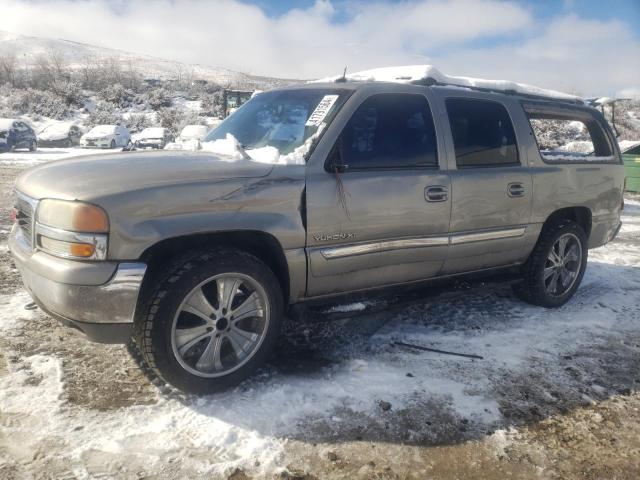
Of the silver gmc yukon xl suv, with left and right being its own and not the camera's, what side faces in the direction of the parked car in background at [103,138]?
right

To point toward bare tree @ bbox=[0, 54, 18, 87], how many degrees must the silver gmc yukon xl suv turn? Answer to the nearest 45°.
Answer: approximately 90° to its right

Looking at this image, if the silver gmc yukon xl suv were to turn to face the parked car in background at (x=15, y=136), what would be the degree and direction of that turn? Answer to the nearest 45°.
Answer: approximately 90° to its right

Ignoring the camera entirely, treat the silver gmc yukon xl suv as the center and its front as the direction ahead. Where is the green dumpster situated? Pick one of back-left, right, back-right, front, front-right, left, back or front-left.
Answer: back

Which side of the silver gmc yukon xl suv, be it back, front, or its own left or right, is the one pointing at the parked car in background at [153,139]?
right

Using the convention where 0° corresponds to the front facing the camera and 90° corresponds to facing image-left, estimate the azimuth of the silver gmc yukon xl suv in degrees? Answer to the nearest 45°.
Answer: approximately 45°

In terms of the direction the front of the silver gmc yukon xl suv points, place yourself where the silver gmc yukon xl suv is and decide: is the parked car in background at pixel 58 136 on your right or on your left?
on your right
